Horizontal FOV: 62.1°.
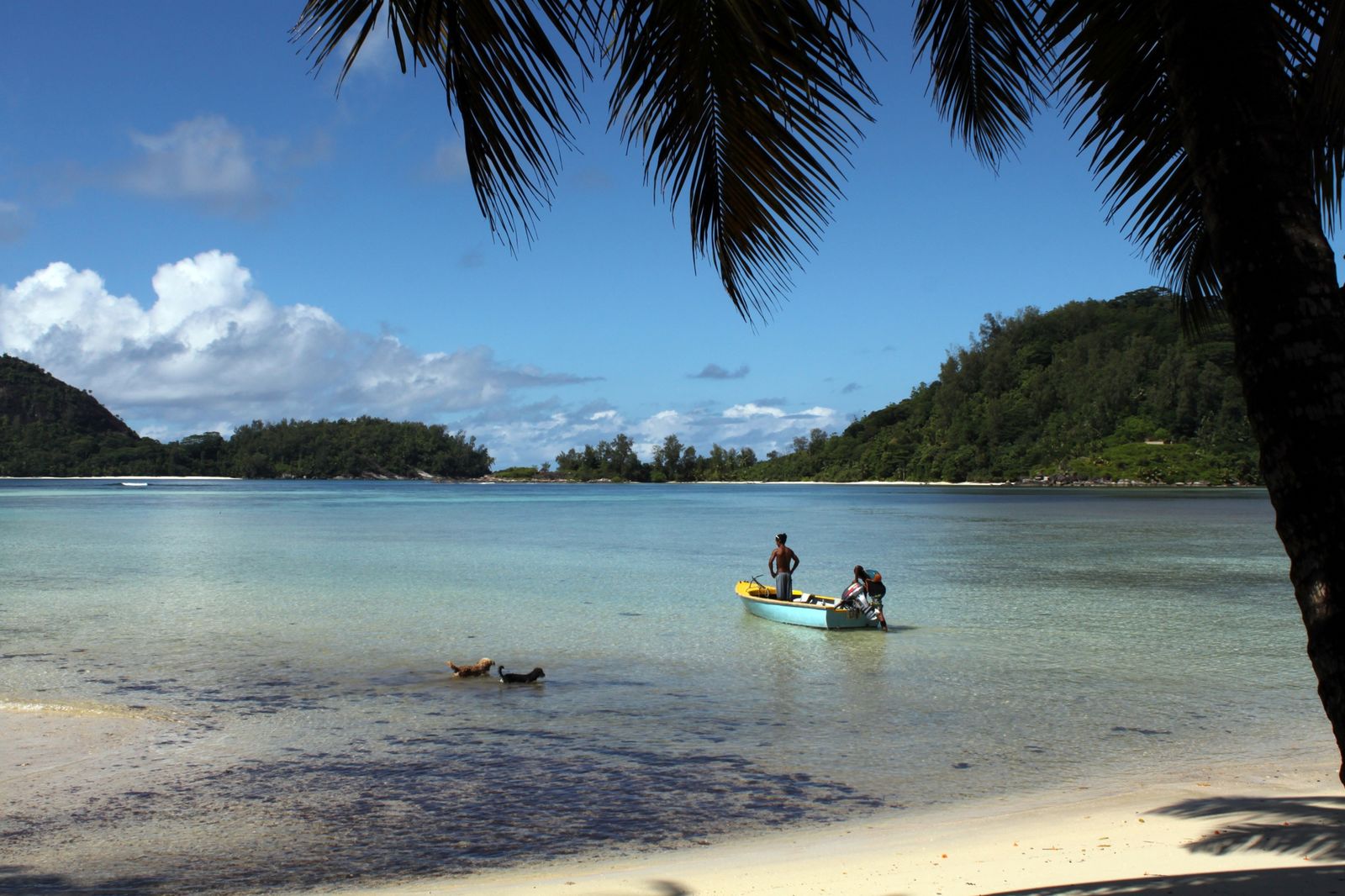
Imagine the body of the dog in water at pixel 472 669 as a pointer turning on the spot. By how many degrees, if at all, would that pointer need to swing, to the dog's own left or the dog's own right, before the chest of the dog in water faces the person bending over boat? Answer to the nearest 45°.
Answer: approximately 45° to the dog's own left

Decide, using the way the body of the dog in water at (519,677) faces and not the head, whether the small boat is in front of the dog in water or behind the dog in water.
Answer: in front

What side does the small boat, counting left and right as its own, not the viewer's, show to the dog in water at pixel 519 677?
left

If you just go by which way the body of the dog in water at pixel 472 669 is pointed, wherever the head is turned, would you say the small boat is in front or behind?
in front

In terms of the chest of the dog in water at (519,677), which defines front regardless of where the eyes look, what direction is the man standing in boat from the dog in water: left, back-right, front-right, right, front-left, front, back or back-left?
front-left

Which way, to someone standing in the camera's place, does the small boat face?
facing away from the viewer and to the left of the viewer

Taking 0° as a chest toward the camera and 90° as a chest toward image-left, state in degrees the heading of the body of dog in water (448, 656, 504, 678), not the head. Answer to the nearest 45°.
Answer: approximately 270°

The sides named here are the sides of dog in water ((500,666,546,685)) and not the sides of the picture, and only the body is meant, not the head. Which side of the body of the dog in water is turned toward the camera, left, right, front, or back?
right
